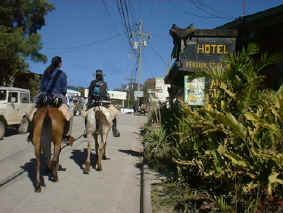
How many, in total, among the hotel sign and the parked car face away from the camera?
0

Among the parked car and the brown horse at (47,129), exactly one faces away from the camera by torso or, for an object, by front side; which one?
the brown horse

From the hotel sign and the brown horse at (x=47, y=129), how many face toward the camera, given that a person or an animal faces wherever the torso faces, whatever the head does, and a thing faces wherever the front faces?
1

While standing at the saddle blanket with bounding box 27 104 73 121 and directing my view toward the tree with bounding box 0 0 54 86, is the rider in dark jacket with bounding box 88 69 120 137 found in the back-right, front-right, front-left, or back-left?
front-right

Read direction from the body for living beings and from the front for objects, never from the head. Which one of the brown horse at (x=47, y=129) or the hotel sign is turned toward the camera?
the hotel sign

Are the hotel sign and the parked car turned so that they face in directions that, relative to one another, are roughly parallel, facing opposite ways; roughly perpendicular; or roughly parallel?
roughly parallel

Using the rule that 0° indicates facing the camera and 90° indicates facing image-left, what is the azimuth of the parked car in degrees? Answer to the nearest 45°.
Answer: approximately 45°

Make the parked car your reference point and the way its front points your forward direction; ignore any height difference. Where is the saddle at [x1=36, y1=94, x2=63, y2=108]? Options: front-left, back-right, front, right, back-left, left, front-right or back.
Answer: front-left

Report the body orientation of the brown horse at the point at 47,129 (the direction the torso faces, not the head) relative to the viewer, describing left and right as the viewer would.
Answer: facing away from the viewer

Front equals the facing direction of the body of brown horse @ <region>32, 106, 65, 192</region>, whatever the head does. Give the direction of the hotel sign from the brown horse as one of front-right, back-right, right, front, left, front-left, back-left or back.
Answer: right

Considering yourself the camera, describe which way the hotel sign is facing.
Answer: facing the viewer

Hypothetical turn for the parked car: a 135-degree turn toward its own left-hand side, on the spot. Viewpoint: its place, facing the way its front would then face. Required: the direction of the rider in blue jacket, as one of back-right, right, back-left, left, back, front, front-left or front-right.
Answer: right

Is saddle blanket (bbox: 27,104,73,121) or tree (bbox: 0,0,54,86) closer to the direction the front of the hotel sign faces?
the saddle blanket

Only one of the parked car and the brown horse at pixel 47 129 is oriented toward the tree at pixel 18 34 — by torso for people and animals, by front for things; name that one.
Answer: the brown horse
